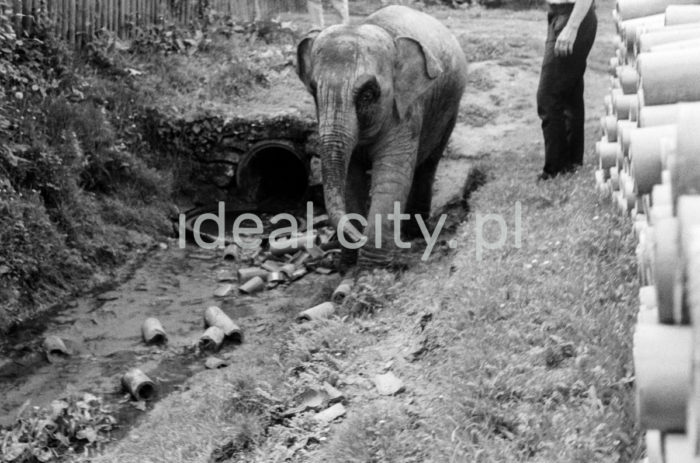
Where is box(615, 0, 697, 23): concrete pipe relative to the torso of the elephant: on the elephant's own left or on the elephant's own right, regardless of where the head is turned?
on the elephant's own left

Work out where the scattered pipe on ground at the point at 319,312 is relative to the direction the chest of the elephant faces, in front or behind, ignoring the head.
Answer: in front

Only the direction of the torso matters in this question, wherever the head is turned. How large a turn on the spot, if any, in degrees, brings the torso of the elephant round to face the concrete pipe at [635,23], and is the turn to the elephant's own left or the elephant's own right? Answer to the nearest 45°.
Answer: approximately 90° to the elephant's own left

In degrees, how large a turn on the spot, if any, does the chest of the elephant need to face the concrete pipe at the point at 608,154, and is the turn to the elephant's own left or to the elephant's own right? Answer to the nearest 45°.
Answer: approximately 90° to the elephant's own left

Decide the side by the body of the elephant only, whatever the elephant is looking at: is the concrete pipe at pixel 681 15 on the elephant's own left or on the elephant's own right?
on the elephant's own left

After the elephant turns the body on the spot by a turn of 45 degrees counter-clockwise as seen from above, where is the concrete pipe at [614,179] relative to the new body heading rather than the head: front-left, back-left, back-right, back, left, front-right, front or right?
front-left

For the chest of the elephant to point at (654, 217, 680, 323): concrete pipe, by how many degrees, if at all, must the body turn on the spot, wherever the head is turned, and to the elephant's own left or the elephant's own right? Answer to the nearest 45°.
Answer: approximately 45° to the elephant's own left

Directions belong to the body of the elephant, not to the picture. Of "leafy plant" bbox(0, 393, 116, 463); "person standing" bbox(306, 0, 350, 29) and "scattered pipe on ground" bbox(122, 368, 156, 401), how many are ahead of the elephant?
2

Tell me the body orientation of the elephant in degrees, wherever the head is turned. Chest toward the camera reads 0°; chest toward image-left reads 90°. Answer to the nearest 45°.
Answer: approximately 45°

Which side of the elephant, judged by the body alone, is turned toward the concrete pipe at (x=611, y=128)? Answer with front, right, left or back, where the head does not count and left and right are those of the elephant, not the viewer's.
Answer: left
